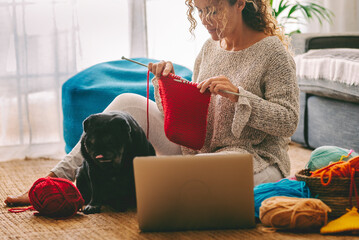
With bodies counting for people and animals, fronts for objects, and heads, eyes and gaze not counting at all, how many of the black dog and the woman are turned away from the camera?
0

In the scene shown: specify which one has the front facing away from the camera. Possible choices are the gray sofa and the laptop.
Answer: the laptop

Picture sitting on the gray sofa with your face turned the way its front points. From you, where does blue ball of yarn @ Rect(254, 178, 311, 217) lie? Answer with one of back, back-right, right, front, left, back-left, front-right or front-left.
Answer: front-left

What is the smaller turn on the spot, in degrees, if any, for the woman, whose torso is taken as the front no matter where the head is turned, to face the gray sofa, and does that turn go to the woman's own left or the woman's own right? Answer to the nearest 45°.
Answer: approximately 180°

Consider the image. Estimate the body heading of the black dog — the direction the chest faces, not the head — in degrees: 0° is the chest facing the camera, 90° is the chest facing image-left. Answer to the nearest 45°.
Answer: approximately 45°

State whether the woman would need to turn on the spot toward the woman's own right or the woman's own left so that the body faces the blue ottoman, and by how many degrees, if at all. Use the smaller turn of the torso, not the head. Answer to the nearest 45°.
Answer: approximately 90° to the woman's own right

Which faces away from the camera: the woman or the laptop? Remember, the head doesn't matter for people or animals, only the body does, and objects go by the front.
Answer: the laptop

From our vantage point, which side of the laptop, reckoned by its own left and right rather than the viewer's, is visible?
back

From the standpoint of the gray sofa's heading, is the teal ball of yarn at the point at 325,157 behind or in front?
in front
